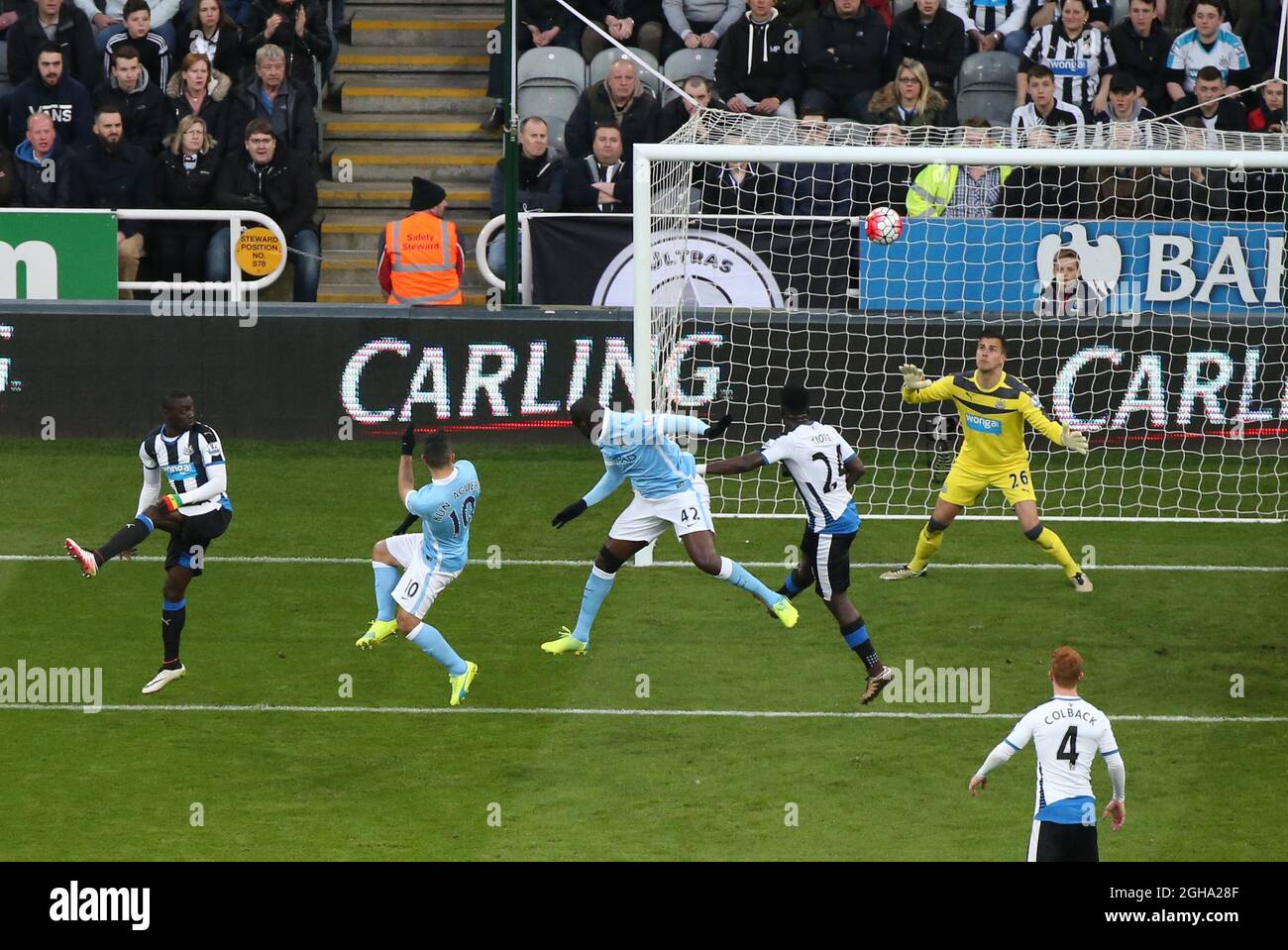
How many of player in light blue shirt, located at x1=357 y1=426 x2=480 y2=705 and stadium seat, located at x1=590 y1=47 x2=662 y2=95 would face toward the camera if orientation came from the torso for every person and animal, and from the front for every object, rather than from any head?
1

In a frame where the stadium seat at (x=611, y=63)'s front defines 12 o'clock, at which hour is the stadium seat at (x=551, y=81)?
the stadium seat at (x=551, y=81) is roughly at 4 o'clock from the stadium seat at (x=611, y=63).

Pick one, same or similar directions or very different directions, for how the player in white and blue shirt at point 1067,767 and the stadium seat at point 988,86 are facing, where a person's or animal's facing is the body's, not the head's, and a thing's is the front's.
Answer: very different directions

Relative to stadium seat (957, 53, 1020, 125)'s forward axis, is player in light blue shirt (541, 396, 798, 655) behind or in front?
in front

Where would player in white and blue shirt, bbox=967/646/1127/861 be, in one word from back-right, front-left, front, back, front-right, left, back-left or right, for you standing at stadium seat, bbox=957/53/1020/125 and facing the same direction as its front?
front

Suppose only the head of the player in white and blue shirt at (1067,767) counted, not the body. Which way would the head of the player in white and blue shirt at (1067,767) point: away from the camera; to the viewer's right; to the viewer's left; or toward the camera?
away from the camera

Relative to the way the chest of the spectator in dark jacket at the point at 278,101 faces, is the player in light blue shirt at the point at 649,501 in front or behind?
in front

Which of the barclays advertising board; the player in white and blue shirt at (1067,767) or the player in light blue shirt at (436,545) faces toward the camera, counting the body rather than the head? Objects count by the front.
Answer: the barclays advertising board

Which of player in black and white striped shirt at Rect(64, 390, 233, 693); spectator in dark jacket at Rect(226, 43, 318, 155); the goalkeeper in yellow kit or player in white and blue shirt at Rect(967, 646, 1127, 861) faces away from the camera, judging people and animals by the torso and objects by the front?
player in white and blue shirt at Rect(967, 646, 1127, 861)

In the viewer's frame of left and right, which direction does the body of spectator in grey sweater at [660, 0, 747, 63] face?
facing the viewer

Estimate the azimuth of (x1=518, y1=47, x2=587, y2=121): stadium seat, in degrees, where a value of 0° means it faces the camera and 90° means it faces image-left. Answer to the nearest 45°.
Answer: approximately 0°

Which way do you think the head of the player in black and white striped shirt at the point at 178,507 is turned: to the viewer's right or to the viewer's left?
to the viewer's right

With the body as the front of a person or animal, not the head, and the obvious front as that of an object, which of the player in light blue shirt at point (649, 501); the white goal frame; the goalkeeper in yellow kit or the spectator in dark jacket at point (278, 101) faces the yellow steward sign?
the spectator in dark jacket

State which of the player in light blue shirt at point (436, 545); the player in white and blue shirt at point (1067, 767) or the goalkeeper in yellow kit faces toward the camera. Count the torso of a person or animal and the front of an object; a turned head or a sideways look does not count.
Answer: the goalkeeper in yellow kit

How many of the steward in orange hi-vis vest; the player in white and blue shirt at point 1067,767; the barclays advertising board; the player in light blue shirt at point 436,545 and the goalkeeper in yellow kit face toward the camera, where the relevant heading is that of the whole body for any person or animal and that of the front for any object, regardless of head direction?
2

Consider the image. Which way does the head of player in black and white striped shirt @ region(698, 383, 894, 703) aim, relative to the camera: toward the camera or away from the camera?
away from the camera

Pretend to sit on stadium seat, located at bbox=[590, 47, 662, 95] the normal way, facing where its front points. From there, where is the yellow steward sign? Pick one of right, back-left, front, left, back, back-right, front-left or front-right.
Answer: front-right

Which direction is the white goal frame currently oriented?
toward the camera

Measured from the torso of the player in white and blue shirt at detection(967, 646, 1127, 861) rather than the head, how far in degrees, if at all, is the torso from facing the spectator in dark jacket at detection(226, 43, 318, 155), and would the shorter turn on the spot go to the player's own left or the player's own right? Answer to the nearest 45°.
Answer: approximately 45° to the player's own left

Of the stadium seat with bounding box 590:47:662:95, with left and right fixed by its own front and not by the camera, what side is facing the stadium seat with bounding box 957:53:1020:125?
left

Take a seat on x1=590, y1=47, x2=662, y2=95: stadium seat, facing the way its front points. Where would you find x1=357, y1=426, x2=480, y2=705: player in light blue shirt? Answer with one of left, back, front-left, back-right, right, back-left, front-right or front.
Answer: front
